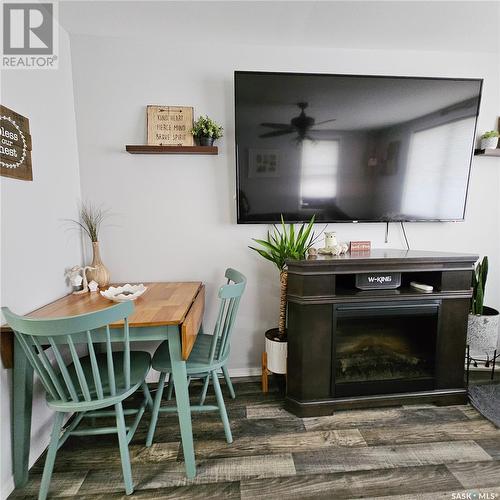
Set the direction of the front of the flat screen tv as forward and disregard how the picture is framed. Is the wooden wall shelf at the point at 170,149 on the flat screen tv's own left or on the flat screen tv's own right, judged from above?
on the flat screen tv's own right

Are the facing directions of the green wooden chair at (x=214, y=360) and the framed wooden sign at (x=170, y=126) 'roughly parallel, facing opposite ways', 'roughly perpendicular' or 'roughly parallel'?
roughly perpendicular

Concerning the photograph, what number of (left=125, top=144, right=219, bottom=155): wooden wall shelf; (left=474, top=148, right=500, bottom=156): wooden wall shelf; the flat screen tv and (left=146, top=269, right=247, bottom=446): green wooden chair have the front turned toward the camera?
3

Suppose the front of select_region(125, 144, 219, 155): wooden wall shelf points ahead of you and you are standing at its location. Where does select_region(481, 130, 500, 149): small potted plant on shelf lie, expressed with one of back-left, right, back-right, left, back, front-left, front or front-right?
left

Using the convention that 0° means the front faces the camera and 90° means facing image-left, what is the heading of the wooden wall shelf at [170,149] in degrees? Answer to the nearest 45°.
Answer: approximately 0°

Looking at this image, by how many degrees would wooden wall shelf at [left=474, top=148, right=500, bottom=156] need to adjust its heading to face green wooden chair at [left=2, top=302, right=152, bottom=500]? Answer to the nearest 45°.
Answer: approximately 45° to its right

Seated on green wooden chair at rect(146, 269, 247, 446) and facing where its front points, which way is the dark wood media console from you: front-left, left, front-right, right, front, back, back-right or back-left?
back

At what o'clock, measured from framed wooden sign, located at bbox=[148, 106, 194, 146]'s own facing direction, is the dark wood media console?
The dark wood media console is roughly at 10 o'clock from the framed wooden sign.

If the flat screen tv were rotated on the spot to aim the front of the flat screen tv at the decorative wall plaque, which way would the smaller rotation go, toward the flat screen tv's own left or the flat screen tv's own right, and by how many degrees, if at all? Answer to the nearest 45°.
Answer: approximately 45° to the flat screen tv's own right

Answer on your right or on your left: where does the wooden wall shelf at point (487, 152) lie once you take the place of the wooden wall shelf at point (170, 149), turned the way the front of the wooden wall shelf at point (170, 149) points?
on your left

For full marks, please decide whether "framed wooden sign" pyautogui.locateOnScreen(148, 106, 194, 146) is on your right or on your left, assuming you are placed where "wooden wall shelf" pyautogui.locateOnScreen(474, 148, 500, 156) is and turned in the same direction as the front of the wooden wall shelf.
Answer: on your right

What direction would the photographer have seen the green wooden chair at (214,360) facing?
facing to the left of the viewer
